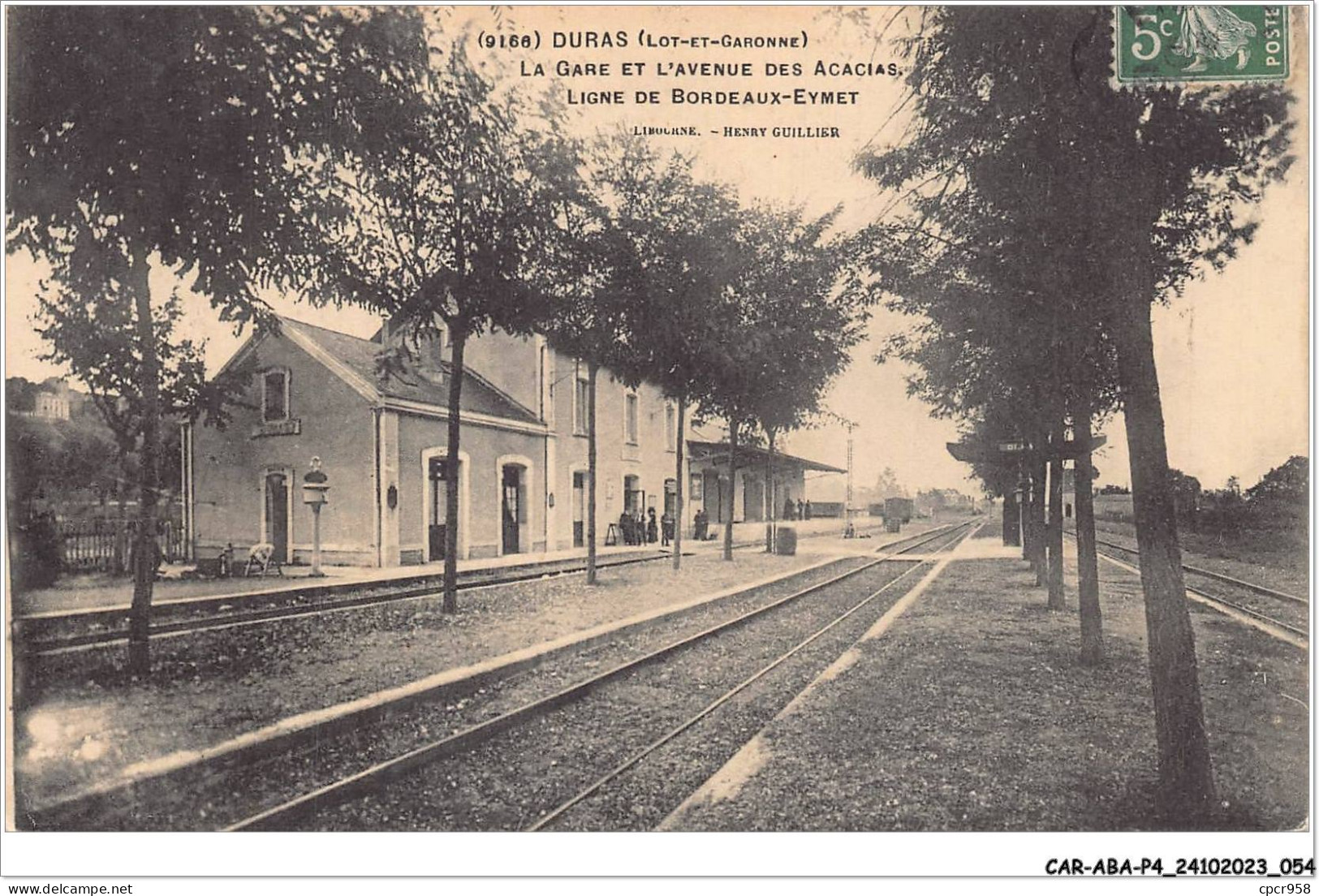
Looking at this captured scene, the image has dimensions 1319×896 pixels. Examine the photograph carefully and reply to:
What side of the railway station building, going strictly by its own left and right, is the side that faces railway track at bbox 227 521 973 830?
front

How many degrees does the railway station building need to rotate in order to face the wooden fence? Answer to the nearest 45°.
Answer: approximately 90° to its right

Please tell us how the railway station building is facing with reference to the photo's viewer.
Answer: facing the viewer and to the right of the viewer

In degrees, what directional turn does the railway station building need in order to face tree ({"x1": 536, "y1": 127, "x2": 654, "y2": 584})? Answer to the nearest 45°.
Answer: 0° — it already faces it
